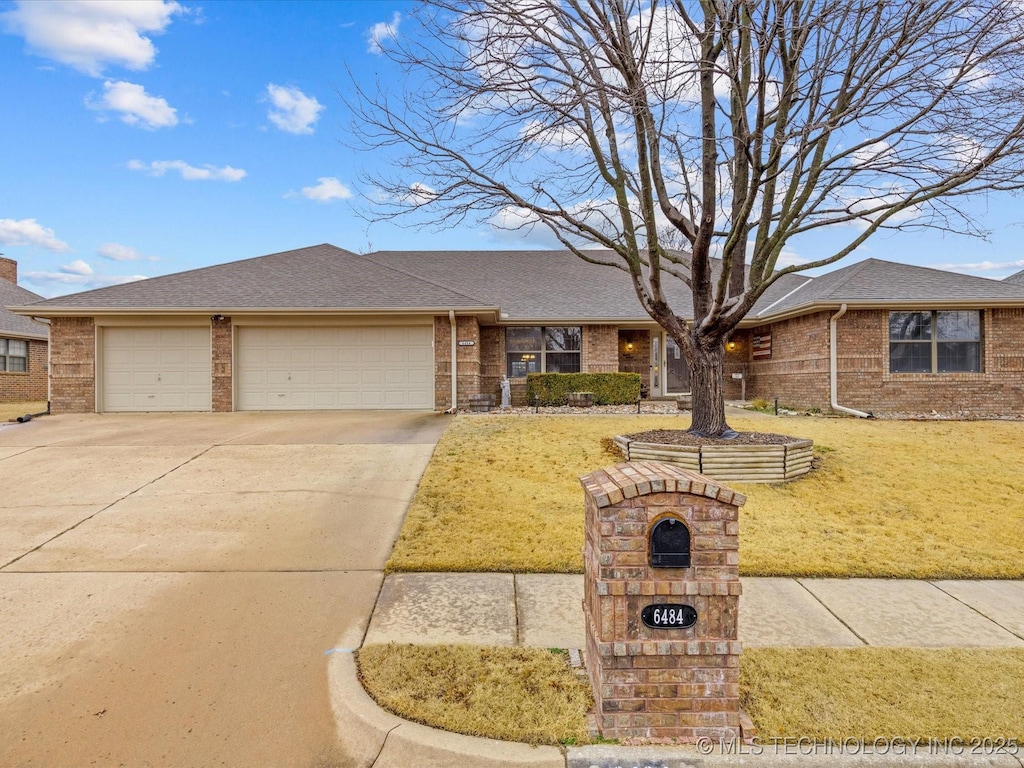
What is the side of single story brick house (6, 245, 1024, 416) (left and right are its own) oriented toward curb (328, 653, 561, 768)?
front

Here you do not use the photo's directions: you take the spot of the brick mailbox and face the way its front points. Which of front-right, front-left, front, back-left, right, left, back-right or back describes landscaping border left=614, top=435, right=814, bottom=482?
back

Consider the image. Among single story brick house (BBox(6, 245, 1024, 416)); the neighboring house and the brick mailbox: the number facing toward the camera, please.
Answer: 3

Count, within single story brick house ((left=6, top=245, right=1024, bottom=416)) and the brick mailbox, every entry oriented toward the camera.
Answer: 2

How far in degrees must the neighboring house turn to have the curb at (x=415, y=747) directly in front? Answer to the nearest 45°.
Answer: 0° — it already faces it
